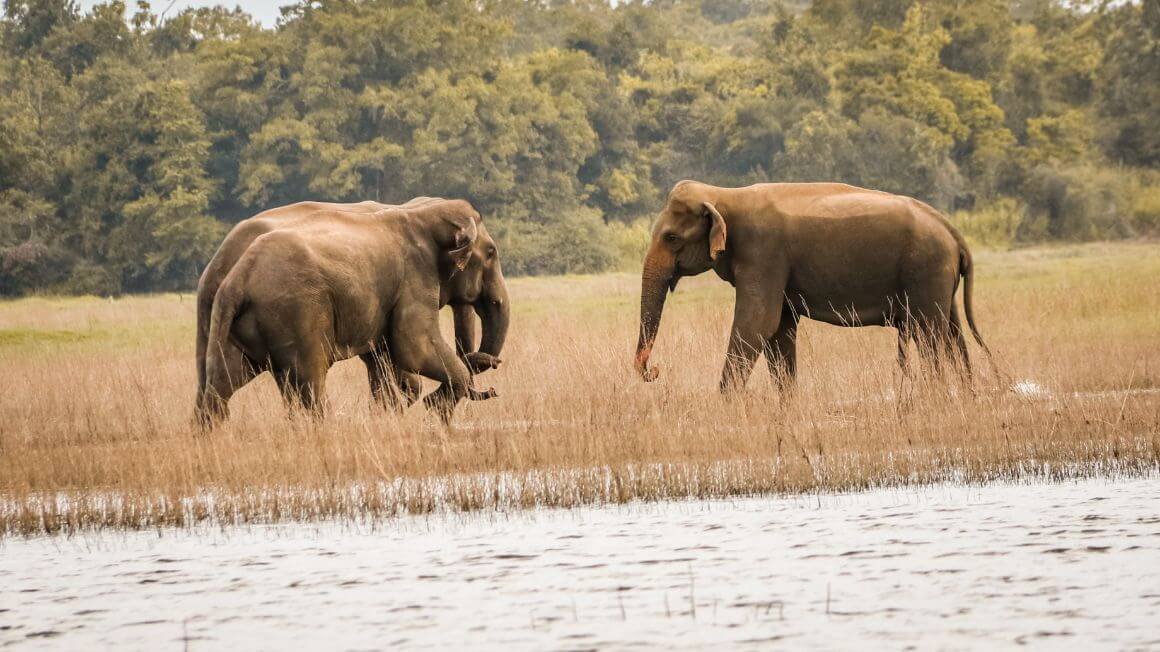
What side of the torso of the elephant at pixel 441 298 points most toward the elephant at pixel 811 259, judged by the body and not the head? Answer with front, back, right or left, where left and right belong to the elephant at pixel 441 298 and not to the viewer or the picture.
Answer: front

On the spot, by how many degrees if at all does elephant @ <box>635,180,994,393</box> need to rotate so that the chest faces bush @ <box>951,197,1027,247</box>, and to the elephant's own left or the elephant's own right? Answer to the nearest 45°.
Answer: approximately 90° to the elephant's own right

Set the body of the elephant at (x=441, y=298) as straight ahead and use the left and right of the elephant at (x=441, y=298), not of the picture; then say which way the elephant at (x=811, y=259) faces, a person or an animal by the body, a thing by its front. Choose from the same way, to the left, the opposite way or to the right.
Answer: the opposite way

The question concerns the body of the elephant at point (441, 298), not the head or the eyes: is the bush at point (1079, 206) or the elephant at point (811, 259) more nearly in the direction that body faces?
the elephant

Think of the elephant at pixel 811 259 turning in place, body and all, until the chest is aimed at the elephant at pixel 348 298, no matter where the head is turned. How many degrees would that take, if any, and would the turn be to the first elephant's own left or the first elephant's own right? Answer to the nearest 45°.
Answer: approximately 45° to the first elephant's own left

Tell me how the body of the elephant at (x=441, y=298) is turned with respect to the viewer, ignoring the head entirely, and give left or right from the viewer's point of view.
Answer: facing to the right of the viewer

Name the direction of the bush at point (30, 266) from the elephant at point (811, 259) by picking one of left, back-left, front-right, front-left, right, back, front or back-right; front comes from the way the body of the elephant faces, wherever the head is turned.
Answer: front-right

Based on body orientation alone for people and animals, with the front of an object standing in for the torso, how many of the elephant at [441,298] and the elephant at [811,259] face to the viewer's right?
1

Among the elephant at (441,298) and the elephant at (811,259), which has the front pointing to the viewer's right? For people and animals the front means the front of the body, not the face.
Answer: the elephant at (441,298)

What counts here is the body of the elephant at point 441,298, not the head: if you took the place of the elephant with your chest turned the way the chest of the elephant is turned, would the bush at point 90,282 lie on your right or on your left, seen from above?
on your left

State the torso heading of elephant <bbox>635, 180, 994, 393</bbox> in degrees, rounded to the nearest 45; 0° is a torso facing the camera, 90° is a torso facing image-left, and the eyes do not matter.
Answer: approximately 90°

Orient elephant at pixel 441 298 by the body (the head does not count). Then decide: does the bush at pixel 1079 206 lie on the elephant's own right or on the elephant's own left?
on the elephant's own left

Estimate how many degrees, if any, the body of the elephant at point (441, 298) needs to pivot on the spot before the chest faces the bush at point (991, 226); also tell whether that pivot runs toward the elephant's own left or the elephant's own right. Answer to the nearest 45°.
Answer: approximately 45° to the elephant's own left
